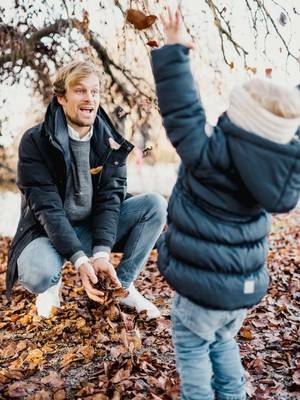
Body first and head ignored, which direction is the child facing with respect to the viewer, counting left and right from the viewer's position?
facing away from the viewer and to the left of the viewer

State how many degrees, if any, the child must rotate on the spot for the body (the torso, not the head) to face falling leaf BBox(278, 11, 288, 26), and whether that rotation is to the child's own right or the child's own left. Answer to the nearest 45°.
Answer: approximately 45° to the child's own right
